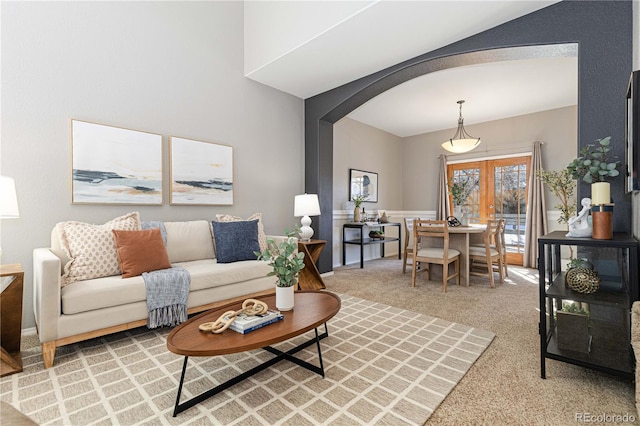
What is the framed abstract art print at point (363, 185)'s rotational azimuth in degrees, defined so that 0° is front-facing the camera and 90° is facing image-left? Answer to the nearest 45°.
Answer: approximately 315°

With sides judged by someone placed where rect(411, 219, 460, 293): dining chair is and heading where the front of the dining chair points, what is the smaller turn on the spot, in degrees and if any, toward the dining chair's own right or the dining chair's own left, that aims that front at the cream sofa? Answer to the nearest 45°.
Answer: approximately 180°

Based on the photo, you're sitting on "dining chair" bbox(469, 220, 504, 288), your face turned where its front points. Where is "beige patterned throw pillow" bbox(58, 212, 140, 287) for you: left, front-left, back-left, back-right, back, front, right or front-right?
left

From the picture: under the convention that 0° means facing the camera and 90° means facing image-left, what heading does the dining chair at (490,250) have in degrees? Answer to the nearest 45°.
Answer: approximately 135°

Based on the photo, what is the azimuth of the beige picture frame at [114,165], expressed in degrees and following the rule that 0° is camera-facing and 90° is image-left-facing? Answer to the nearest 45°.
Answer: approximately 315°

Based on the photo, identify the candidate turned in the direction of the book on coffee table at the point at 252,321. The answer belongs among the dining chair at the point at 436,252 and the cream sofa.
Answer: the cream sofa

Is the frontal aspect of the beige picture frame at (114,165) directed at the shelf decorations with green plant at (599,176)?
yes
